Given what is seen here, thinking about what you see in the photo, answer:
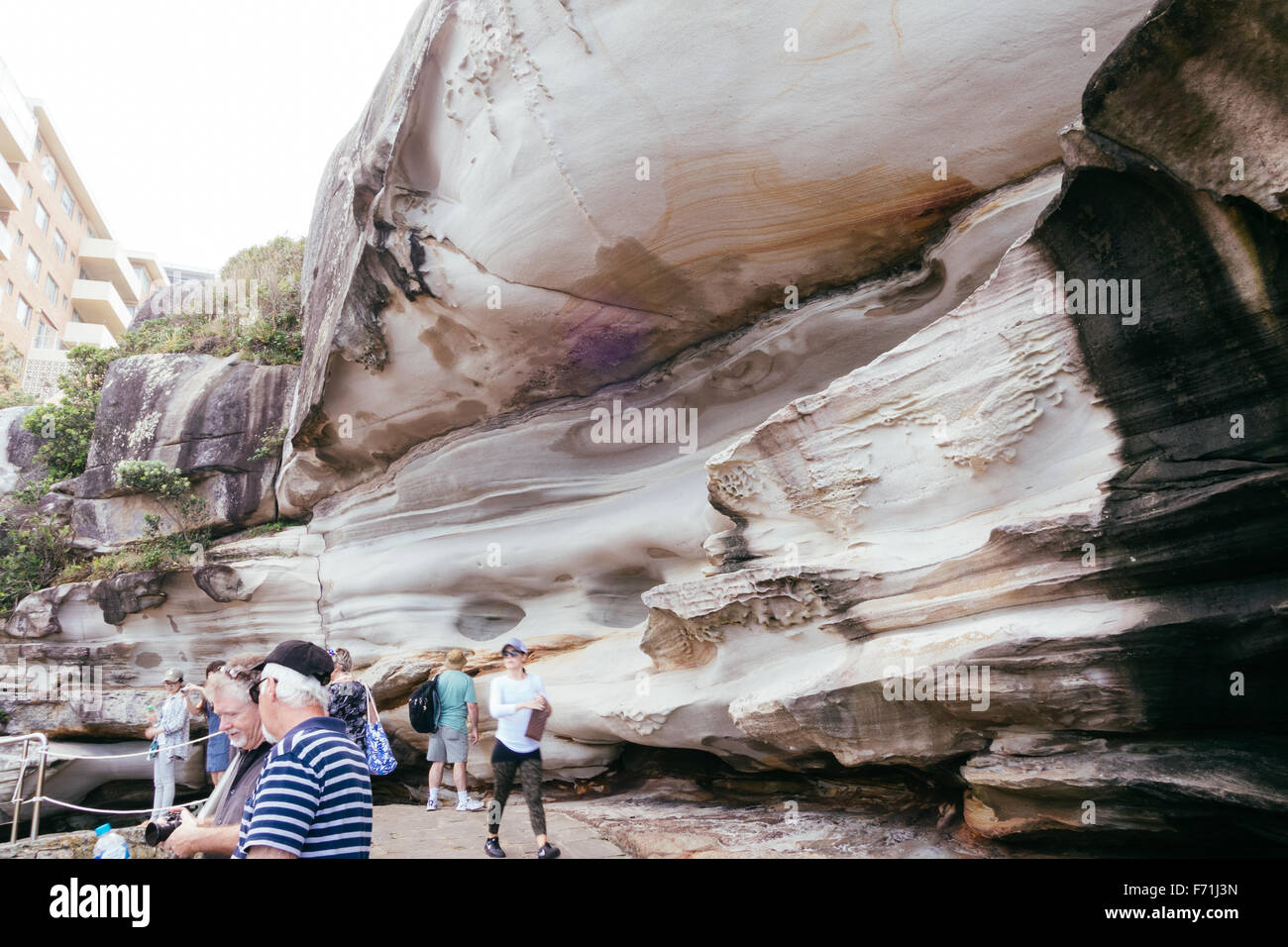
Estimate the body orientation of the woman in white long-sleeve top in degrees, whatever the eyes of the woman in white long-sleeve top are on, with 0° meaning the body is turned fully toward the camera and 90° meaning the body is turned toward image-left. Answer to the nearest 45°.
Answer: approximately 0°

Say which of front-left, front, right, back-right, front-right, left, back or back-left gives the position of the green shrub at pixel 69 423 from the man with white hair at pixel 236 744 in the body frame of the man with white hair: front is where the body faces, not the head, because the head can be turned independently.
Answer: back-right

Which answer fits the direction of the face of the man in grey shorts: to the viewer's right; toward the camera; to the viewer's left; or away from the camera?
away from the camera

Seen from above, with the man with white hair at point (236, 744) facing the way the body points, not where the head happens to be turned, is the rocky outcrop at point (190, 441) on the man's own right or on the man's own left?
on the man's own right

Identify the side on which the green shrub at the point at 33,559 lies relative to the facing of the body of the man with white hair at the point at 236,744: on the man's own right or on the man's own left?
on the man's own right

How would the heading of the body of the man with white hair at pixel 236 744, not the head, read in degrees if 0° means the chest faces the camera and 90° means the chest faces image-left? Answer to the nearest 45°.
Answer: approximately 45°
